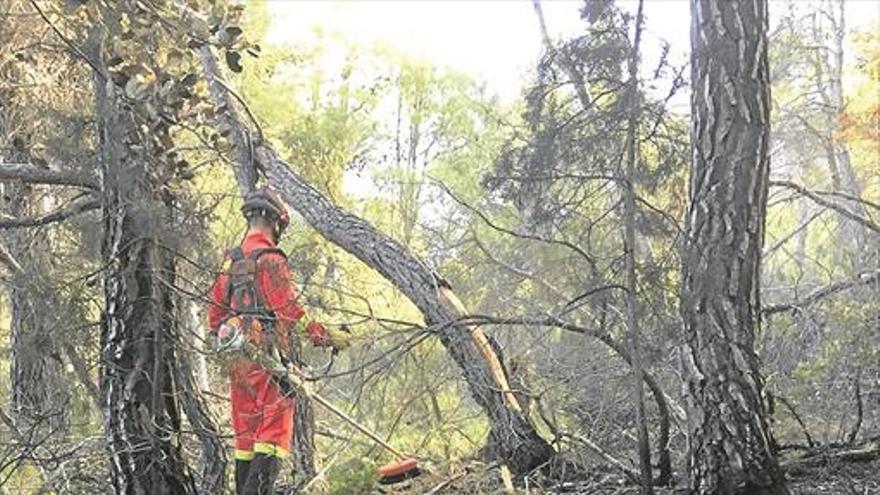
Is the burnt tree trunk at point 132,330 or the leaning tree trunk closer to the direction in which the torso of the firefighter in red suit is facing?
the leaning tree trunk

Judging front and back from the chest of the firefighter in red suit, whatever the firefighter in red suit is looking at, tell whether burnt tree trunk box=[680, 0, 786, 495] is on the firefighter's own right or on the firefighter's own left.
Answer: on the firefighter's own right

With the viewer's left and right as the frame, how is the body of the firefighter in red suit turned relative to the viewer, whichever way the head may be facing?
facing away from the viewer and to the right of the viewer

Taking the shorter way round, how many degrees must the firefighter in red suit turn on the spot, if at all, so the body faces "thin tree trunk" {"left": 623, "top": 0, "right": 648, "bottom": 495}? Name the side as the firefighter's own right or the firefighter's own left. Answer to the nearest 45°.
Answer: approximately 45° to the firefighter's own right

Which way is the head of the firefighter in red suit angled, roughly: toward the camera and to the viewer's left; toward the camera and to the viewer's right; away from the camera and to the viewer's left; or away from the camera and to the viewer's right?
away from the camera and to the viewer's right

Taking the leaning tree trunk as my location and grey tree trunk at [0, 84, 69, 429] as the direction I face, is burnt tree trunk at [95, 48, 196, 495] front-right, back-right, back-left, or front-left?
front-left

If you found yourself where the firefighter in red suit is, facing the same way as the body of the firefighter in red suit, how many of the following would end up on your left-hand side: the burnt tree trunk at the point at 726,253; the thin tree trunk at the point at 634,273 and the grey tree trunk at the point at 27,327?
1

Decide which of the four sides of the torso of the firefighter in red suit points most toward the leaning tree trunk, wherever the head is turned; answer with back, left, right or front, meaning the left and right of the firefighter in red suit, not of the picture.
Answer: front

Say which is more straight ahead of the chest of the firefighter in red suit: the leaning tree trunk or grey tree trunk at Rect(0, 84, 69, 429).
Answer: the leaning tree trunk

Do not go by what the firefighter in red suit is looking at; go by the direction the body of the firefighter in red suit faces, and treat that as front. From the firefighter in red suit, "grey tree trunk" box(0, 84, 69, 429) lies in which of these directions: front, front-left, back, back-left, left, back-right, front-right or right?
left
